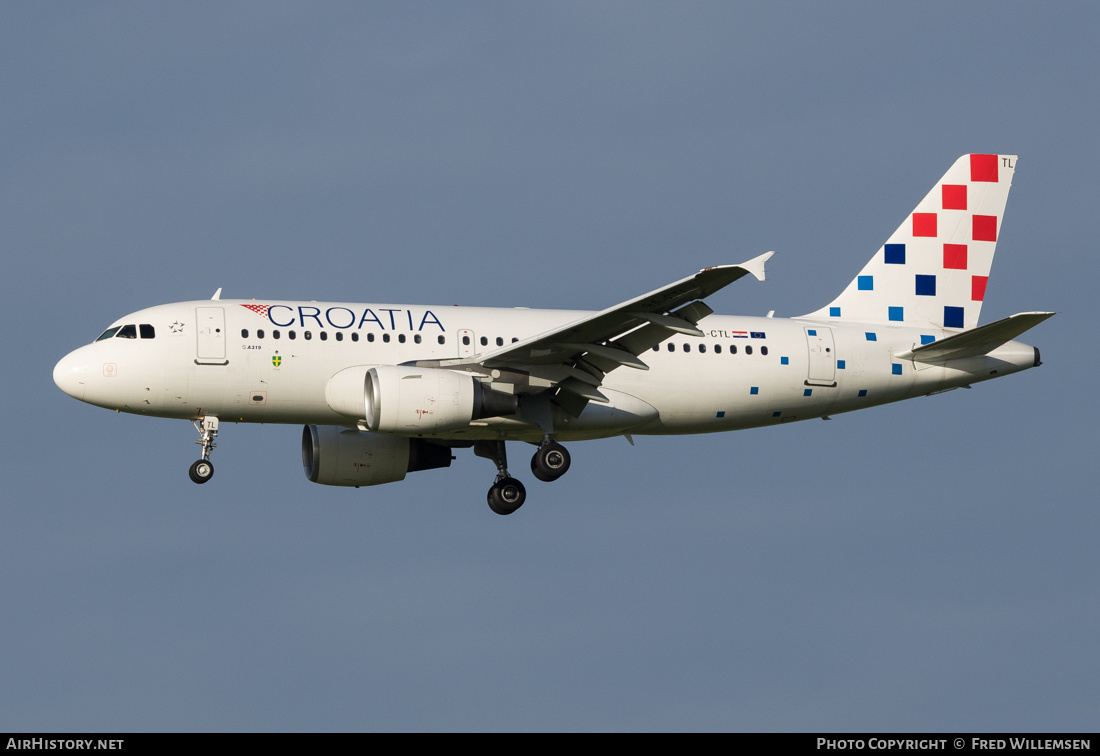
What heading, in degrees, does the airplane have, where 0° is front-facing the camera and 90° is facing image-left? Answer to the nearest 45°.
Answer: approximately 90°
